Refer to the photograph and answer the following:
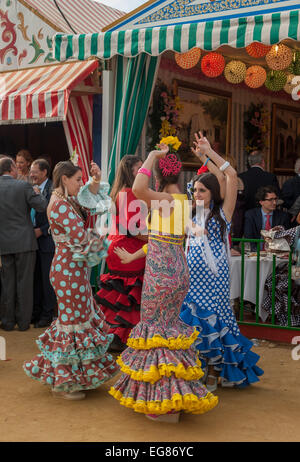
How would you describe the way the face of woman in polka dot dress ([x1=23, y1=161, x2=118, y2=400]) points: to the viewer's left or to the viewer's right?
to the viewer's right

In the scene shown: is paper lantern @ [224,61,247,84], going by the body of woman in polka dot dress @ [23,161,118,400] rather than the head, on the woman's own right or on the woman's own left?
on the woman's own left

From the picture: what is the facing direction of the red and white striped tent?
toward the camera

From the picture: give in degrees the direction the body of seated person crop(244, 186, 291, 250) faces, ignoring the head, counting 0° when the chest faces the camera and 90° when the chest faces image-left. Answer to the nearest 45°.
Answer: approximately 315°

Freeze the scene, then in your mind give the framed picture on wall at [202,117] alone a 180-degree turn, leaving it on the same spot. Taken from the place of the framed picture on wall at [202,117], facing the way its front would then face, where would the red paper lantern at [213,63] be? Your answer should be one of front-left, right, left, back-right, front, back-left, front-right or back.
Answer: back-left

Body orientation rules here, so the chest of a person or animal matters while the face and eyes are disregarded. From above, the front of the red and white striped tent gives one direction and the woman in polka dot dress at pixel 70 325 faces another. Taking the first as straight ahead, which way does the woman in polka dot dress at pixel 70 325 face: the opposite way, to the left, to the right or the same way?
to the left

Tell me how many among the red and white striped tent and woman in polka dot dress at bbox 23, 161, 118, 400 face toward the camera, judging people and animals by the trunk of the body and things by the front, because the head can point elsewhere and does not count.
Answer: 1

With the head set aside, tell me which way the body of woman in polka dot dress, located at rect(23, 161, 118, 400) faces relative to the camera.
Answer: to the viewer's right

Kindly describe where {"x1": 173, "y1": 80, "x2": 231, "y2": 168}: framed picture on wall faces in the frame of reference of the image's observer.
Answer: facing the viewer and to the right of the viewer

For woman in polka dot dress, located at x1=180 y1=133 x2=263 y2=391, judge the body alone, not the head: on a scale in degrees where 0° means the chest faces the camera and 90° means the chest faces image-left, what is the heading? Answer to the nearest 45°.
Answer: approximately 45°

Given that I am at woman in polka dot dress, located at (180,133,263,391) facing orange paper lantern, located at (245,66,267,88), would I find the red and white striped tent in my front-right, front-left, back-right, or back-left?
front-left

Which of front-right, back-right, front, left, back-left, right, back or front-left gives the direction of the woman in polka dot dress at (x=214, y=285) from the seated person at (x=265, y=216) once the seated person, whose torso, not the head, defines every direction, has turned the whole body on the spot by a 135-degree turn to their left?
back
